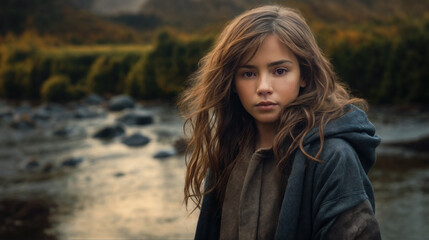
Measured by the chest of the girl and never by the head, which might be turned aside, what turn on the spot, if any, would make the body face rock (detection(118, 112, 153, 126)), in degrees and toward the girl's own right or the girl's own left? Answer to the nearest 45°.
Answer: approximately 135° to the girl's own right

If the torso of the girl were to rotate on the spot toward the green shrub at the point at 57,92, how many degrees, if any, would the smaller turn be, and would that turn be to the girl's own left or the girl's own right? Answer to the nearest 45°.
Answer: approximately 90° to the girl's own right

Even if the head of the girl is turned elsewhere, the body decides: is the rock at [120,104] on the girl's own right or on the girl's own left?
on the girl's own right

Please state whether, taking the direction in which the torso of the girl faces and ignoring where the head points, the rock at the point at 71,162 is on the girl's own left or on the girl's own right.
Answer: on the girl's own right

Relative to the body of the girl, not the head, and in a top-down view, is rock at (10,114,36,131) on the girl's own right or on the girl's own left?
on the girl's own right

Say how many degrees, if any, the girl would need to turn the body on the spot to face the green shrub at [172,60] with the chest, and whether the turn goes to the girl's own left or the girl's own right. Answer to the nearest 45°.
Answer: approximately 135° to the girl's own right

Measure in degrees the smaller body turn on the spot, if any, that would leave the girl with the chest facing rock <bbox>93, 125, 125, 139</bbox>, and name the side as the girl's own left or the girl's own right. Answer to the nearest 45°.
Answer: approximately 135° to the girl's own right

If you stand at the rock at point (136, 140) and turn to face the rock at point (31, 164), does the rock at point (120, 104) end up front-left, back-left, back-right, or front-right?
back-right

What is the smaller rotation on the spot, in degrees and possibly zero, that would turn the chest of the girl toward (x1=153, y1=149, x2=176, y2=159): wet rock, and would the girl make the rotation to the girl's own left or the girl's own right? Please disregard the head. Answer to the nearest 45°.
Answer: approximately 135° to the girl's own right

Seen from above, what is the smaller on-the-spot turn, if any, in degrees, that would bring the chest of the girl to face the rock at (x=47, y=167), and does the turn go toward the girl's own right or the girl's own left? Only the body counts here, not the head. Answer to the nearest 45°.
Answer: approximately 90° to the girl's own right

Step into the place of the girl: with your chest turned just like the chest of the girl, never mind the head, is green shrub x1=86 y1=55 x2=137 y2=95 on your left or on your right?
on your right

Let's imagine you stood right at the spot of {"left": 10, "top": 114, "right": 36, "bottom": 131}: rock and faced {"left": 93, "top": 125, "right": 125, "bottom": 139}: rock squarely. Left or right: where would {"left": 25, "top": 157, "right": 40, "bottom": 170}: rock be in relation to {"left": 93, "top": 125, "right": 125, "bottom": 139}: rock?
right

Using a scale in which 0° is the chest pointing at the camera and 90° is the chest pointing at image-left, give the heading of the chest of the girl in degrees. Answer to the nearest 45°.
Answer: approximately 45°
